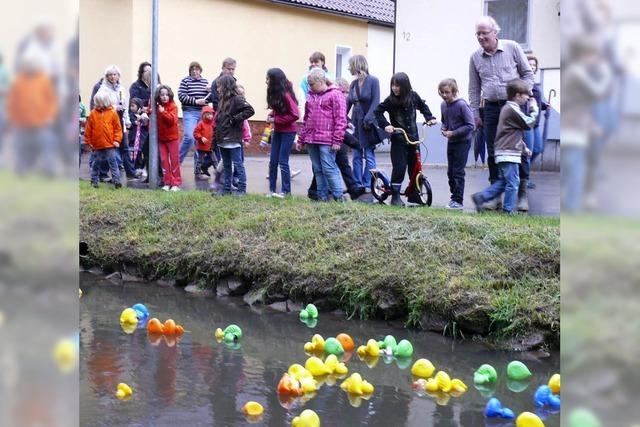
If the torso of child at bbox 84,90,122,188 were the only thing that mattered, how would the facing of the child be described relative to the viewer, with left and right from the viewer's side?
facing the viewer

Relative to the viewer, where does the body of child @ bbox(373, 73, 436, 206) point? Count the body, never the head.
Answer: toward the camera

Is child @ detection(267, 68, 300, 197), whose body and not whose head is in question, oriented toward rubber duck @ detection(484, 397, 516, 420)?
no

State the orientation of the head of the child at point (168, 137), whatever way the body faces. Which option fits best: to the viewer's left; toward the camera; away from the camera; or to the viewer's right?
toward the camera

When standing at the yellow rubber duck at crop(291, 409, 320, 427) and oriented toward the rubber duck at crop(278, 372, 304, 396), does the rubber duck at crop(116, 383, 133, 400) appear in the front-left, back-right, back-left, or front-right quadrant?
front-left

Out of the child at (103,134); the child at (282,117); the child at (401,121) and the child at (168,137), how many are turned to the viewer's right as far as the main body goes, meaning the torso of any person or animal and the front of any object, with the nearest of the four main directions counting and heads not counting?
0

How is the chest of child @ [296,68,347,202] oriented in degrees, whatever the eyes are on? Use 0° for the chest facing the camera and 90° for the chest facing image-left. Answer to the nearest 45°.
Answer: approximately 45°

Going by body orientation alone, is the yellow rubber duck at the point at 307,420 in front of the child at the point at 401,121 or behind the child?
in front

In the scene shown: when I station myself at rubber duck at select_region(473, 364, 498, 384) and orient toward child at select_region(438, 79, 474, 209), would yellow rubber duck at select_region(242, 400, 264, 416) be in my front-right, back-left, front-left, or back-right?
back-left

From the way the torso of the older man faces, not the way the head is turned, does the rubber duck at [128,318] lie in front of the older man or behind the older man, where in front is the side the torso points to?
in front

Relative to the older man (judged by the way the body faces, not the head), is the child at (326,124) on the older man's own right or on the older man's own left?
on the older man's own right

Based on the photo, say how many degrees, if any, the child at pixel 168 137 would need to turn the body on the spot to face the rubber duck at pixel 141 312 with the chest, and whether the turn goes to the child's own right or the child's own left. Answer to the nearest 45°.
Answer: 0° — they already face it

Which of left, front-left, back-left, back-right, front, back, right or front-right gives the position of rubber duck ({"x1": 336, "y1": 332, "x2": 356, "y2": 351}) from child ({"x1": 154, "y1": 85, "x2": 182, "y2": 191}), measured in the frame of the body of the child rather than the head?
front

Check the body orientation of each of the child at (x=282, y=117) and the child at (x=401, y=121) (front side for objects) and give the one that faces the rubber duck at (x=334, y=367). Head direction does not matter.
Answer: the child at (x=401, y=121)

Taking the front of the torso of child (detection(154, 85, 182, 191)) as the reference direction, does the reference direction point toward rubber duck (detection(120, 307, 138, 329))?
yes

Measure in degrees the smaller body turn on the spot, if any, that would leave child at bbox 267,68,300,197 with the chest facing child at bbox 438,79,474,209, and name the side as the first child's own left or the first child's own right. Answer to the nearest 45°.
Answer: approximately 135° to the first child's own left

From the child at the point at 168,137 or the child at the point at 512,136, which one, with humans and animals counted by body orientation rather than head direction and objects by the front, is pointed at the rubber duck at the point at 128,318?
the child at the point at 168,137

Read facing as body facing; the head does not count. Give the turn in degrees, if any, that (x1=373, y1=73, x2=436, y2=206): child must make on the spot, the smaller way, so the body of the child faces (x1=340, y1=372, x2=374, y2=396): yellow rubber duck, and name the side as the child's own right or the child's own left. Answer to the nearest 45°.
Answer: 0° — they already face it
